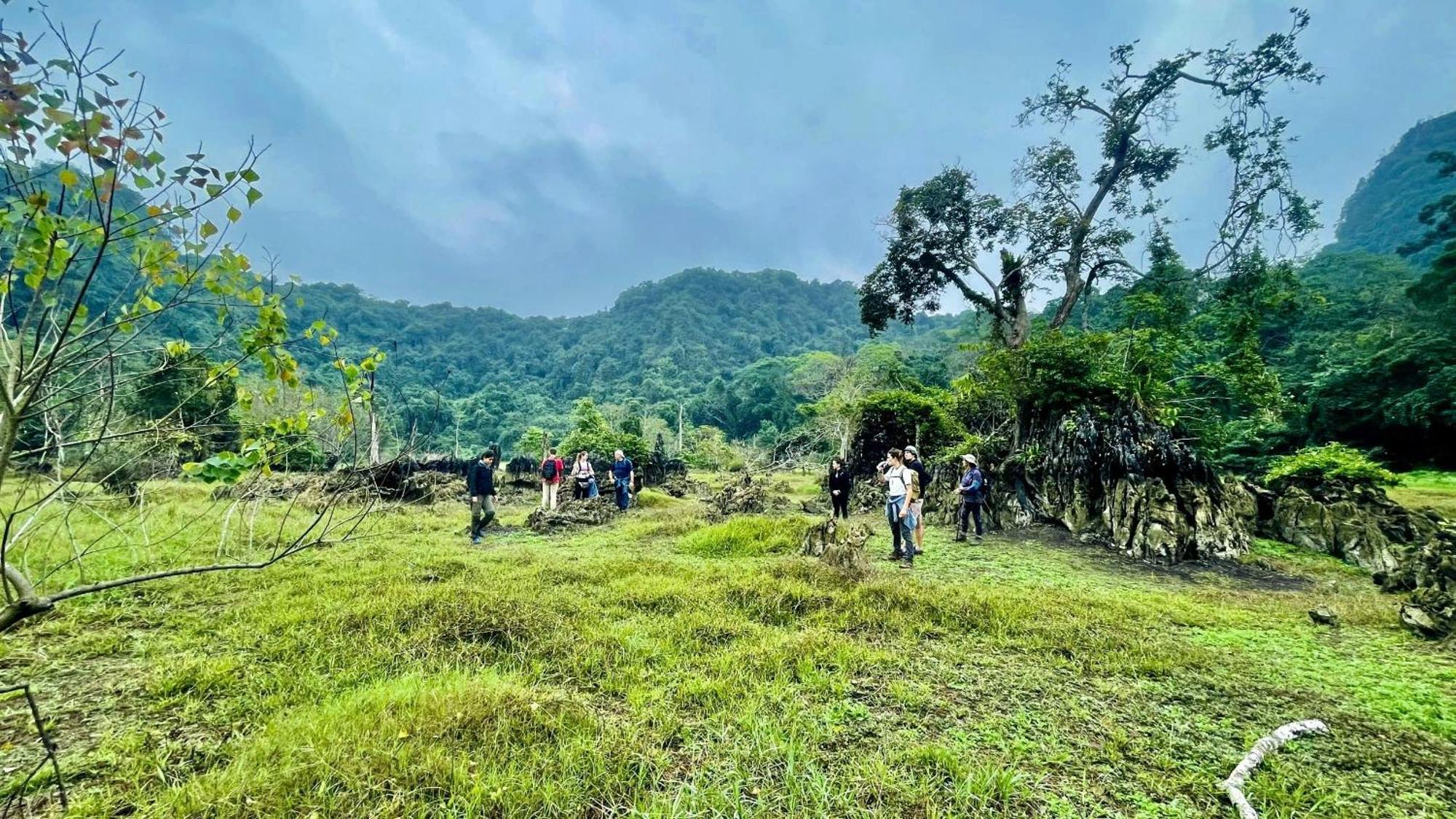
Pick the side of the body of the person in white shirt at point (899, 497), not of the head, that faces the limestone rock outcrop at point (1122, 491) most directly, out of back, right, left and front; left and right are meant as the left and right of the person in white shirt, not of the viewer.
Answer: back

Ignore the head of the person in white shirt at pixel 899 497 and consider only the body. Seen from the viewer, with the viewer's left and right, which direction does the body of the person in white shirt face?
facing the viewer and to the left of the viewer

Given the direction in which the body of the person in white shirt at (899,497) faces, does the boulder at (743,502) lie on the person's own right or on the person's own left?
on the person's own right

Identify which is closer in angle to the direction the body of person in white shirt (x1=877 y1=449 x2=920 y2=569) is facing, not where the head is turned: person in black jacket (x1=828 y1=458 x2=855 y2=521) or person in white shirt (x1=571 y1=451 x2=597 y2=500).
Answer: the person in white shirt

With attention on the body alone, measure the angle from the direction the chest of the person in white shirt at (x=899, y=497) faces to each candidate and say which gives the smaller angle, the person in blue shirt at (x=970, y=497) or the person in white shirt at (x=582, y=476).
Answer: the person in white shirt

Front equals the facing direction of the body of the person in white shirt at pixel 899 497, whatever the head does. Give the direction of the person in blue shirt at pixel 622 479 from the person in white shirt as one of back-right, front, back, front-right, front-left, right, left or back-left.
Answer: right

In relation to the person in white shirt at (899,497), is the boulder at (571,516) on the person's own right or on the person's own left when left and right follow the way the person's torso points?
on the person's own right

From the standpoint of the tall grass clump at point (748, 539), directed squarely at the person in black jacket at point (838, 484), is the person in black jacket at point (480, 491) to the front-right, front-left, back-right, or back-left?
back-left

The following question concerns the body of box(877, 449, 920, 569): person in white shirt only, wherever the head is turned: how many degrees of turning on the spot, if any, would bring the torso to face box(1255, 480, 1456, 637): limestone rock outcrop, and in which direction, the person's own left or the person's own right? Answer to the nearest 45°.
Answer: approximately 135° to the person's own left

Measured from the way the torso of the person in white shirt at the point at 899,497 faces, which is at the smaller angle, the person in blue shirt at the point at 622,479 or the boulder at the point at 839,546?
the boulder

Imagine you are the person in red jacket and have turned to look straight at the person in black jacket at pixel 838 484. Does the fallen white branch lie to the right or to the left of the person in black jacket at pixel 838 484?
right

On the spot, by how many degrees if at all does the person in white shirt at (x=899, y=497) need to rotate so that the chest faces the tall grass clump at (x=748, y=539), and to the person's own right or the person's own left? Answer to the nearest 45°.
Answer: approximately 45° to the person's own right

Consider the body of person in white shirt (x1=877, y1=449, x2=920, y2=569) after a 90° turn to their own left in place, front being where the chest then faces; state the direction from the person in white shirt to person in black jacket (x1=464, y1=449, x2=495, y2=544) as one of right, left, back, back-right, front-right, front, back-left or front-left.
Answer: back-right
